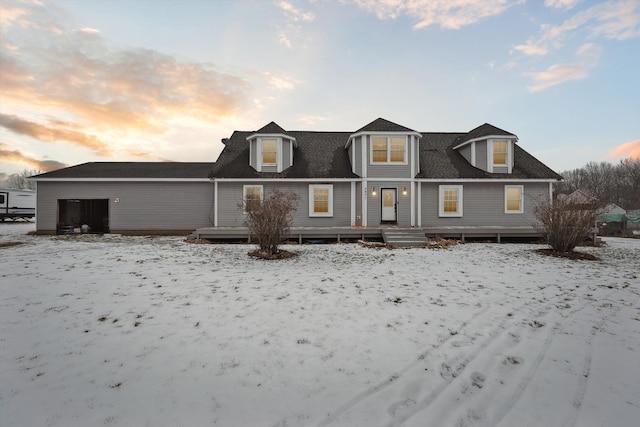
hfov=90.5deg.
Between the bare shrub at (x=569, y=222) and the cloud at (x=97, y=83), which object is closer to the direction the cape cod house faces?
the bare shrub

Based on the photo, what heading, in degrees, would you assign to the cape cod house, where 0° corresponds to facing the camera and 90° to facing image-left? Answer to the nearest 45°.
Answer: approximately 0°

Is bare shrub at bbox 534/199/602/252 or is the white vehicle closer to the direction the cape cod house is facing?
the bare shrub

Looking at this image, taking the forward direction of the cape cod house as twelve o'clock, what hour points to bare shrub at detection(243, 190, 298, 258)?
The bare shrub is roughly at 1 o'clock from the cape cod house.
